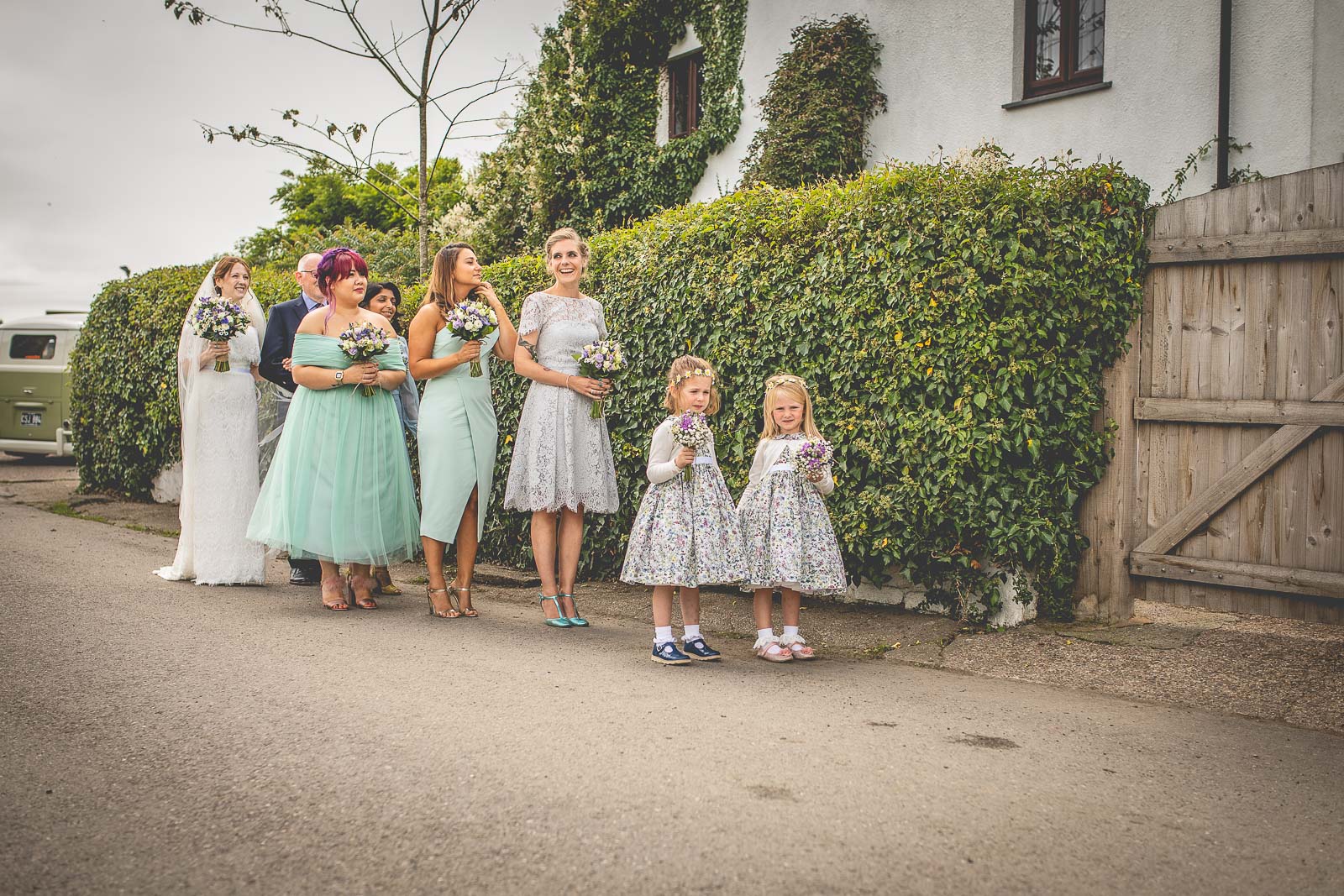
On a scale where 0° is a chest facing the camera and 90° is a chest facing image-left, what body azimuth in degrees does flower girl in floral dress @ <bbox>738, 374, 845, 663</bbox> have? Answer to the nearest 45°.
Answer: approximately 315°

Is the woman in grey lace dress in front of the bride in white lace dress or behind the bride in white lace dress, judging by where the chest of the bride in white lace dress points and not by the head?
in front

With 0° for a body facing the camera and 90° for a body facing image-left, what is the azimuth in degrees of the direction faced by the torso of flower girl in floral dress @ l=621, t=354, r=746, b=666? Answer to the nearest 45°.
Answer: approximately 315°
